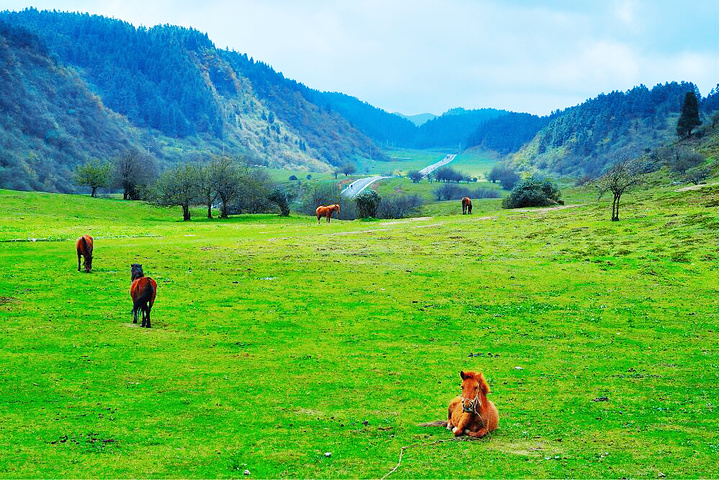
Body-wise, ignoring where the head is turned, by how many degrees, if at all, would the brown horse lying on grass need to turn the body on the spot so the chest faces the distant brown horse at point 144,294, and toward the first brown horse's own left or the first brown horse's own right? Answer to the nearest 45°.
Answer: approximately 135° to the first brown horse's own right

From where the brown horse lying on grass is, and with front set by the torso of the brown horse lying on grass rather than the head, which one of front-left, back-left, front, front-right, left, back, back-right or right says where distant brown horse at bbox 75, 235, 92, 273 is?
back-right

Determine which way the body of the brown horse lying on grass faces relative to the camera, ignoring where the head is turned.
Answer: toward the camera
